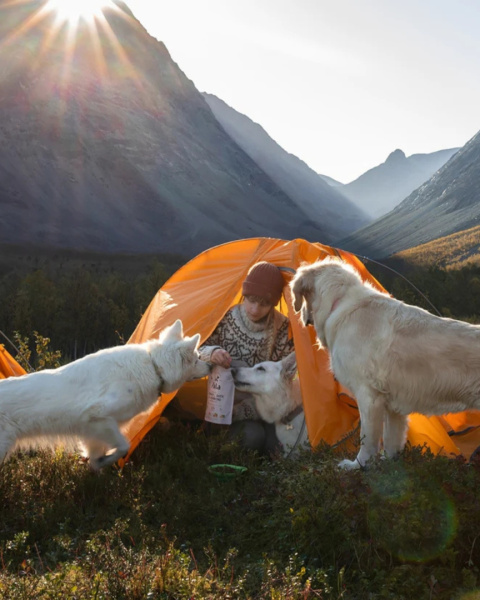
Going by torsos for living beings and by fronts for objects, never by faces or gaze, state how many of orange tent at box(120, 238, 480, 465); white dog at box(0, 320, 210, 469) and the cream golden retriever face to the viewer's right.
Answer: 1

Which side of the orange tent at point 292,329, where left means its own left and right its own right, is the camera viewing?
front

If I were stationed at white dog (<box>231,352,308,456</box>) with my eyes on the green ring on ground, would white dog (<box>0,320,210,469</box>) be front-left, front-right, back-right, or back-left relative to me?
front-right

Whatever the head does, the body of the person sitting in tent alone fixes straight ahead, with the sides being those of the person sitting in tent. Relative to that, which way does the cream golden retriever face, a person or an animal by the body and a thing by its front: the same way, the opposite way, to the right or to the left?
to the right

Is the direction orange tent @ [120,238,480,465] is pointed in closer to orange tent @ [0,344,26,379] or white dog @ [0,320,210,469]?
the white dog

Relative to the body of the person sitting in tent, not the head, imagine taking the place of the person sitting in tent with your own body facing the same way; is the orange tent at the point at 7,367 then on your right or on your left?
on your right

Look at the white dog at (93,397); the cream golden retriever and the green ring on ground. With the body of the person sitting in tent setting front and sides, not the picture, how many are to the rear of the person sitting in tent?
0

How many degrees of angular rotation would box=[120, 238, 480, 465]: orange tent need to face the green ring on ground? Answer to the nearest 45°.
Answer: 0° — it already faces it

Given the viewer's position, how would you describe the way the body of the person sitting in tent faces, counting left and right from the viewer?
facing the viewer

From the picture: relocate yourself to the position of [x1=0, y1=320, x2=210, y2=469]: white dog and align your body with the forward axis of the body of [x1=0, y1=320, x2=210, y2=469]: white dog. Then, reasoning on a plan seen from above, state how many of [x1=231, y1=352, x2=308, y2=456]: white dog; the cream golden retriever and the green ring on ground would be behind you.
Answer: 0

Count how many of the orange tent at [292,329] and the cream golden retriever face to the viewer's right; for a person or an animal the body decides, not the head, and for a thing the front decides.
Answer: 0

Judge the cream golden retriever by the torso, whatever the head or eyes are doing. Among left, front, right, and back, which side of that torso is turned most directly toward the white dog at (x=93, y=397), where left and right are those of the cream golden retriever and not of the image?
front

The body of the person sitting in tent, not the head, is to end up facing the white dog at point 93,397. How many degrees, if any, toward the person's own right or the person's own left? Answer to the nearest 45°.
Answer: approximately 45° to the person's own right

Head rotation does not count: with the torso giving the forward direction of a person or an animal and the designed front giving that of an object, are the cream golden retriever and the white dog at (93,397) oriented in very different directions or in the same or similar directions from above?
very different directions

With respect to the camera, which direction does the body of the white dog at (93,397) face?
to the viewer's right

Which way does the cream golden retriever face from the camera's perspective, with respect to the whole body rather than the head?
to the viewer's left
